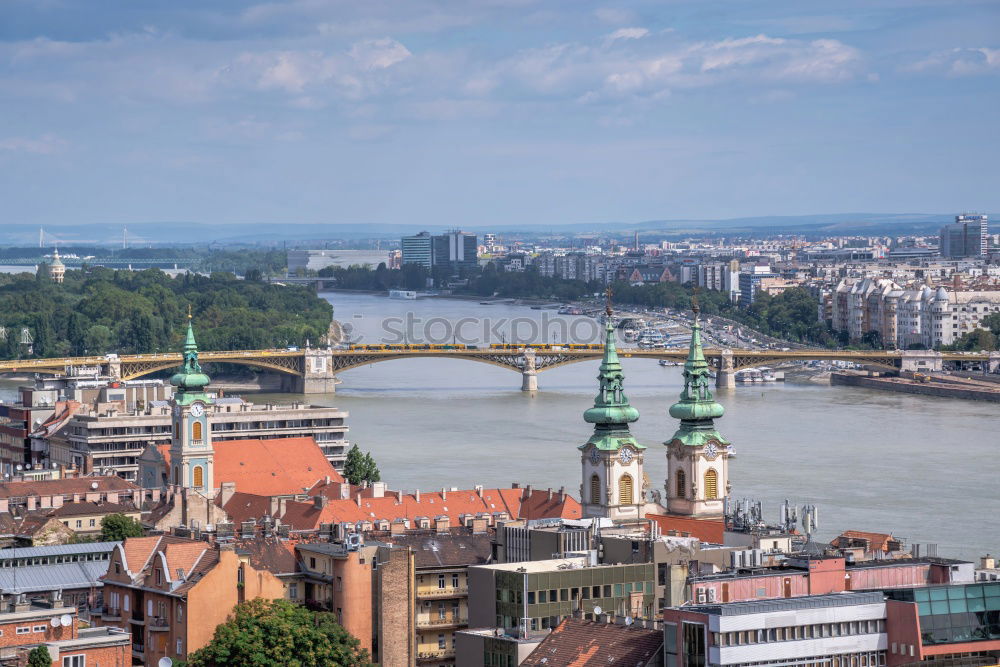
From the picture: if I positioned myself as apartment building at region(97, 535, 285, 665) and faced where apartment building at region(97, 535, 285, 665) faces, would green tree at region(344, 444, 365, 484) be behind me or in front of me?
behind

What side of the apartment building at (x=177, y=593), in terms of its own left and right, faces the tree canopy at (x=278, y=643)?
left

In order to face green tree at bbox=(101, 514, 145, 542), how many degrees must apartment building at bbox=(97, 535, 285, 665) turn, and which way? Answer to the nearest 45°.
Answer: approximately 135° to its right

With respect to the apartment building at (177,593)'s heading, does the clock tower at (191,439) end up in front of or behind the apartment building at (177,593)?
behind

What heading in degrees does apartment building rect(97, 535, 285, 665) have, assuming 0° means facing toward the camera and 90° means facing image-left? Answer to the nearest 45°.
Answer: approximately 45°

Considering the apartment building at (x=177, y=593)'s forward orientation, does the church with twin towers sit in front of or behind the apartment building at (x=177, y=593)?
behind

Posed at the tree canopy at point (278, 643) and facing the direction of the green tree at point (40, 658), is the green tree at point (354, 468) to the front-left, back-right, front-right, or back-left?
back-right
